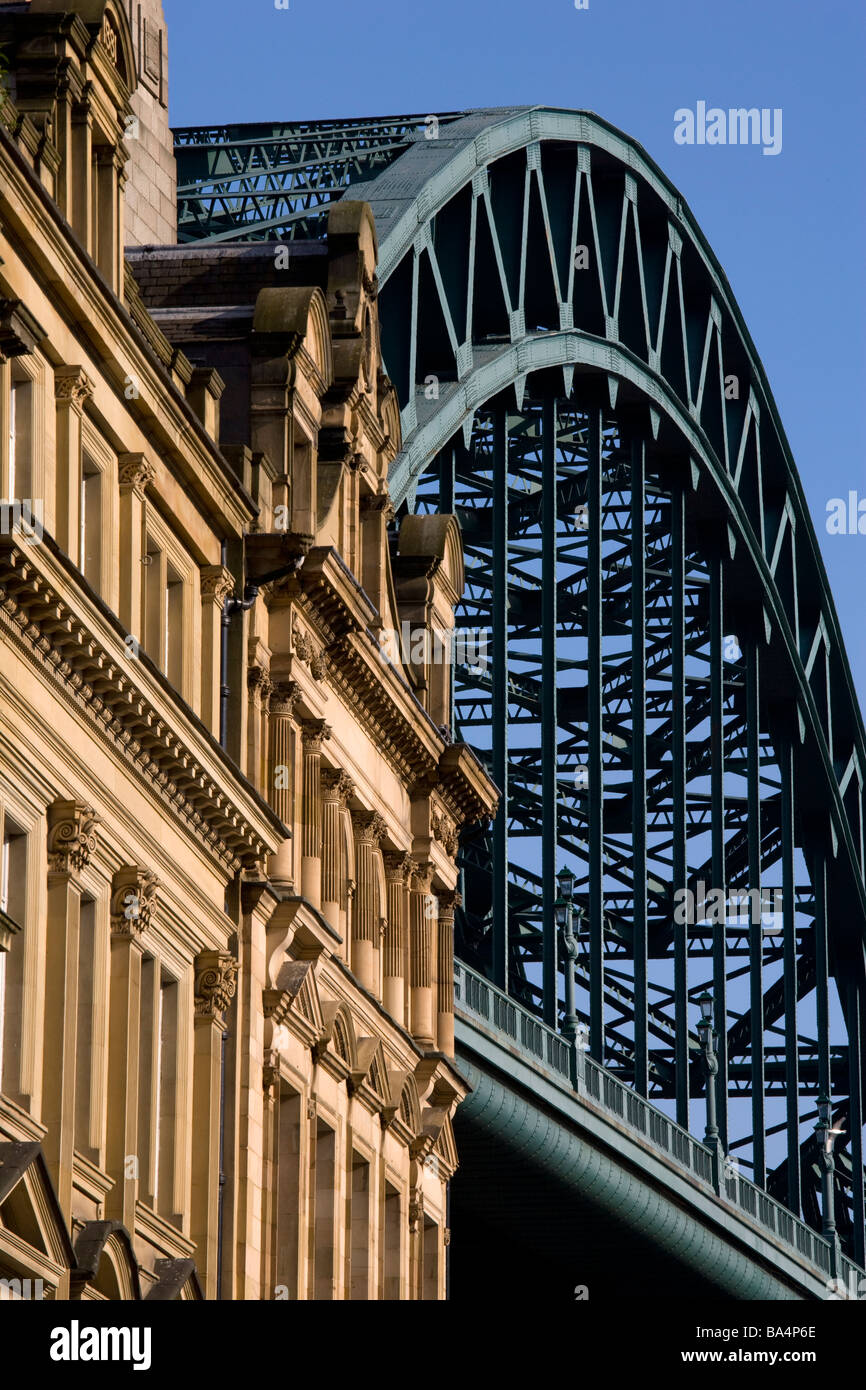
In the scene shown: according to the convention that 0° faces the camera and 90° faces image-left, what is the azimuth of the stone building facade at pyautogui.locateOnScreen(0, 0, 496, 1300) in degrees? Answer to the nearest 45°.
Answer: approximately 315°
